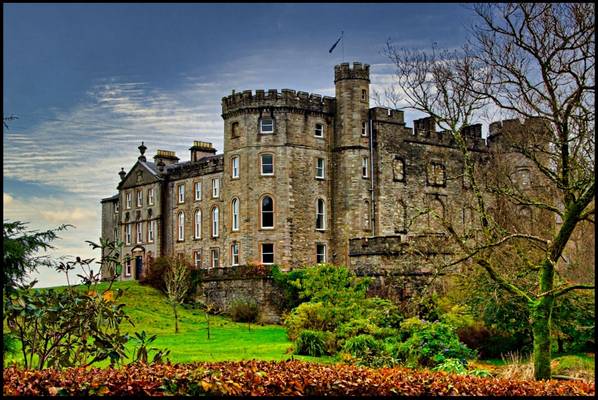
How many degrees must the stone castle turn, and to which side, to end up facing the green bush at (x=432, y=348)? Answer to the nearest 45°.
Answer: approximately 45° to its left

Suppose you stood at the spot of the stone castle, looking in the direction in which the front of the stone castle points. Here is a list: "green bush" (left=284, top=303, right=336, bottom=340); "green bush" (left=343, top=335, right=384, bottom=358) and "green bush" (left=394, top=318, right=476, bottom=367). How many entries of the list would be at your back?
0

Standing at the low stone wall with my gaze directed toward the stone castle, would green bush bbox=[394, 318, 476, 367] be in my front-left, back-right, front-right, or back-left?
back-right

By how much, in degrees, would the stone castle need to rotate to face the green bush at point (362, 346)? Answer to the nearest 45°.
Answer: approximately 45° to its left

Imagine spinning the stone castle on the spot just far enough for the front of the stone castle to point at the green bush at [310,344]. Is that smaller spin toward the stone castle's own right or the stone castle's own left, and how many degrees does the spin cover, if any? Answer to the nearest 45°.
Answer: approximately 45° to the stone castle's own left

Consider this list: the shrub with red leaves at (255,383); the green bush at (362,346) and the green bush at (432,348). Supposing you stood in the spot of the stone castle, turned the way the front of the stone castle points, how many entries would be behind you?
0

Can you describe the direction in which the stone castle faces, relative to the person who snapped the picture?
facing the viewer and to the left of the viewer

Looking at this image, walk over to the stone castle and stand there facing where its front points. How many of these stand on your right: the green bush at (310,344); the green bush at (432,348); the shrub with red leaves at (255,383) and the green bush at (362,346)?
0

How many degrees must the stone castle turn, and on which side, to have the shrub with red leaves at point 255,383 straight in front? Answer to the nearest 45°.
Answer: approximately 45° to its left
